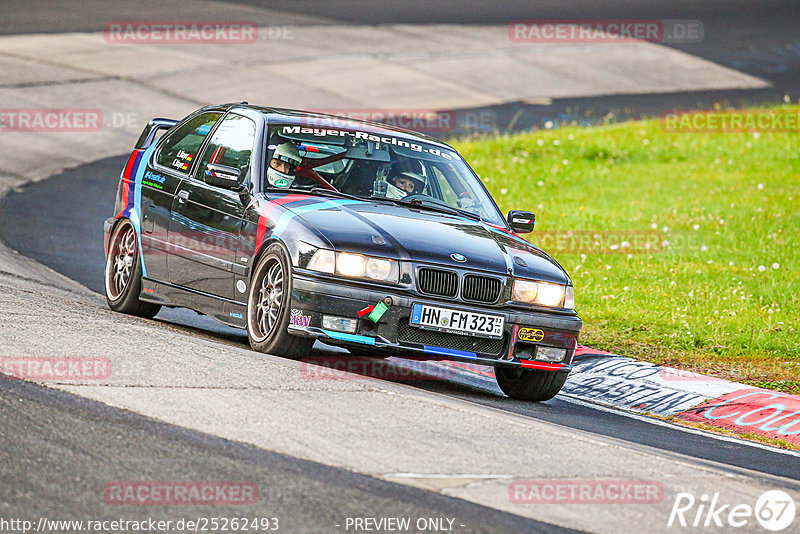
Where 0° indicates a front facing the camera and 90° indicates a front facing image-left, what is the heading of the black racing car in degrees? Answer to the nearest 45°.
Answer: approximately 315°
